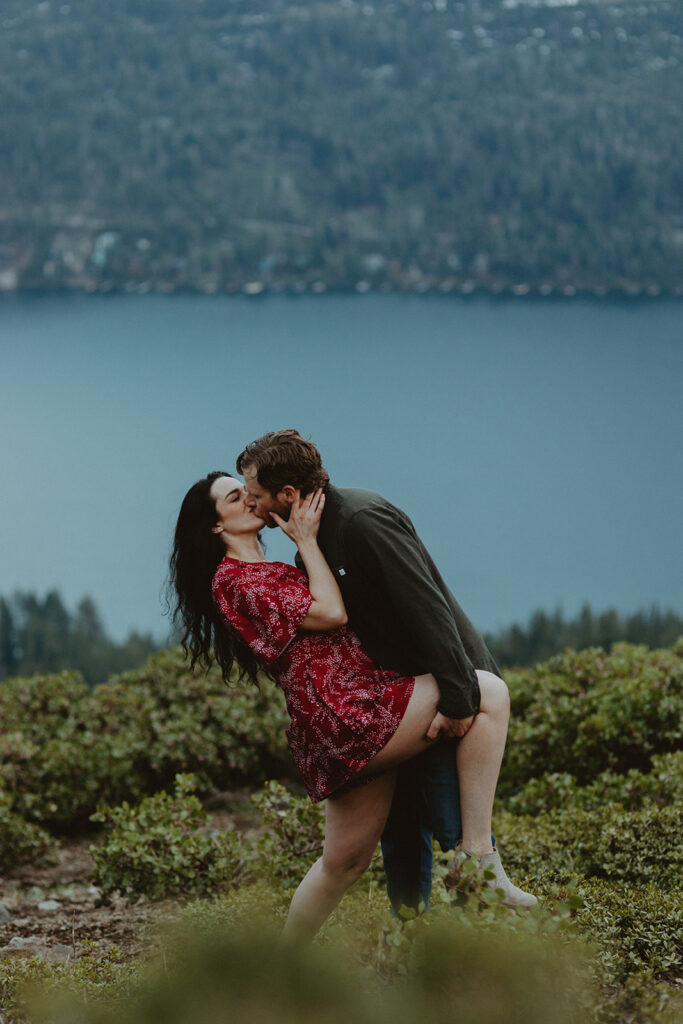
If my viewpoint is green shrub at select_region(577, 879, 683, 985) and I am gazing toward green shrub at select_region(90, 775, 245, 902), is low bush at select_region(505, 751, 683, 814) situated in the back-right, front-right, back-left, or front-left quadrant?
front-right

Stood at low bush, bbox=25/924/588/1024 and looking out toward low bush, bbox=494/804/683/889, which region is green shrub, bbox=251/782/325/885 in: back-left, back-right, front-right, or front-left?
front-left

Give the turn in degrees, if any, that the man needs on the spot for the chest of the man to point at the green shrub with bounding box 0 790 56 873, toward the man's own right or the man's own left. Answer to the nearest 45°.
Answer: approximately 45° to the man's own right

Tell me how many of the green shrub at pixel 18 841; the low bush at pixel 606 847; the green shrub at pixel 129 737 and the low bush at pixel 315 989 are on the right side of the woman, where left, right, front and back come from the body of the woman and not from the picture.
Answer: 1

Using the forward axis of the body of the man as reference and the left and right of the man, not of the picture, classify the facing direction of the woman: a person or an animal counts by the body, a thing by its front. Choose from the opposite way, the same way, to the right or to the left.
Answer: the opposite way

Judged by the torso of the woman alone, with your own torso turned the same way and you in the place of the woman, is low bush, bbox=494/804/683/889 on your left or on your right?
on your left

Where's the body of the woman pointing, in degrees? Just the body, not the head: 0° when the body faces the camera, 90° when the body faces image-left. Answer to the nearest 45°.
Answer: approximately 270°

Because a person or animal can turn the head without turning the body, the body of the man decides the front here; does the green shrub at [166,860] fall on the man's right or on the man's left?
on the man's right

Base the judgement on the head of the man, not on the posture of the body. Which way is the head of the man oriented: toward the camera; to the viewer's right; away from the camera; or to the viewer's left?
to the viewer's left

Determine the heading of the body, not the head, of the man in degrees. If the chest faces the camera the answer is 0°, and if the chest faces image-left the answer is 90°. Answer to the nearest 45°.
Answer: approximately 90°
